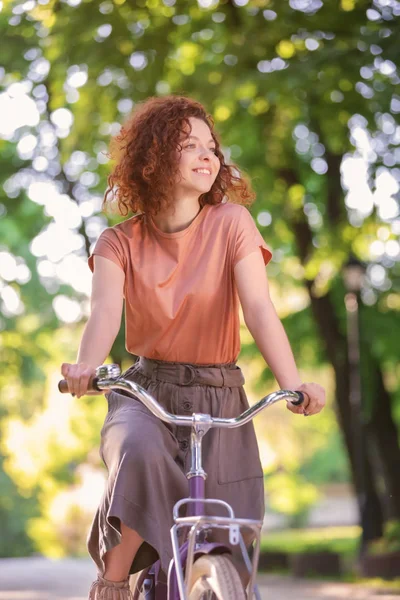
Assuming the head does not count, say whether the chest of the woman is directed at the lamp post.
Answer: no

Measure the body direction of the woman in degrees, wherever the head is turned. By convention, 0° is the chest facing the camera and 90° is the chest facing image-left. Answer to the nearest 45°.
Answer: approximately 0°

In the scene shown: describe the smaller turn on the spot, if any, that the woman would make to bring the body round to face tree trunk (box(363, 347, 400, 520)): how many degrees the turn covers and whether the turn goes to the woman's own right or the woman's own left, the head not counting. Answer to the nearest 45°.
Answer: approximately 180°

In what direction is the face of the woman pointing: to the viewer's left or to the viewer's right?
to the viewer's right

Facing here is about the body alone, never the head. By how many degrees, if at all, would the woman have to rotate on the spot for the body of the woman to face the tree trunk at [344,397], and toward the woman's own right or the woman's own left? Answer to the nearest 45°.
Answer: approximately 180°
